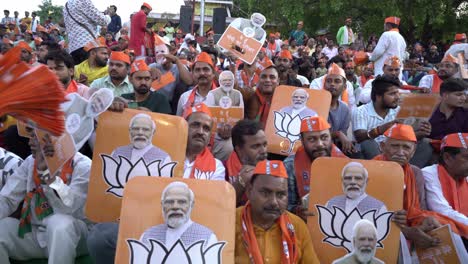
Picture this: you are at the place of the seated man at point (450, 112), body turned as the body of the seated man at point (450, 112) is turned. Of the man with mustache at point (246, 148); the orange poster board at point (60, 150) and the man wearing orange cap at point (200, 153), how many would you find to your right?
3

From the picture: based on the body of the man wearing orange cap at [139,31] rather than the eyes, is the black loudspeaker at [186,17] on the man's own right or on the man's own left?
on the man's own left

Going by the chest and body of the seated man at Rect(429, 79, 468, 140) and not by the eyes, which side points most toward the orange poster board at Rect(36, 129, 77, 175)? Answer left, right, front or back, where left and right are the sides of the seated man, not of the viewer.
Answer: right

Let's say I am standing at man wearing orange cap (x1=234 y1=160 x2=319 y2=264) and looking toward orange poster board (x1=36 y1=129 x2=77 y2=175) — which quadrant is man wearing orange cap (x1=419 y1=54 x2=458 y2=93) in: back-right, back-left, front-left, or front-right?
back-right

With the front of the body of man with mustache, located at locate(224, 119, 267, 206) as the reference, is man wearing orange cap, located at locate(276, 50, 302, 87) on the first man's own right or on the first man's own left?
on the first man's own left
